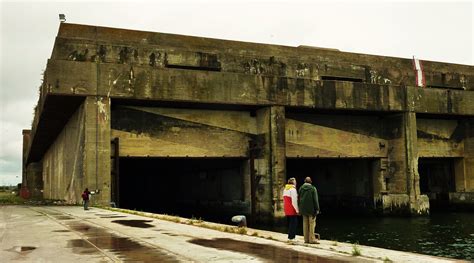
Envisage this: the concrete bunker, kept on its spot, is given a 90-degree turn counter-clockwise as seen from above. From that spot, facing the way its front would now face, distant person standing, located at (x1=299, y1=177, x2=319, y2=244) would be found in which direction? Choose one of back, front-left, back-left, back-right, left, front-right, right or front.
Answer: right

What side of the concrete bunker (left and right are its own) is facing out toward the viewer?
front

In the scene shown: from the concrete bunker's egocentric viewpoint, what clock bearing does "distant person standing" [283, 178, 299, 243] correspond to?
The distant person standing is roughly at 12 o'clock from the concrete bunker.
